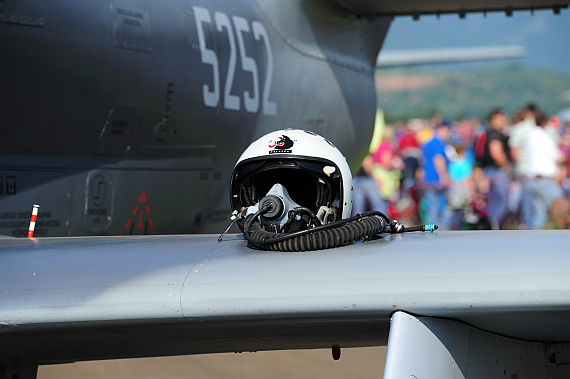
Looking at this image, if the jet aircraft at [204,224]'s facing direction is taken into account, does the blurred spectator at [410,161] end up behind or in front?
behind

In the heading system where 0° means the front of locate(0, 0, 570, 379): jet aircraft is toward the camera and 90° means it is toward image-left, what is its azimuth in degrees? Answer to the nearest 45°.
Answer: approximately 45°

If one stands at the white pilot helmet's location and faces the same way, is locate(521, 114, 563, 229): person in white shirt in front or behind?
behind

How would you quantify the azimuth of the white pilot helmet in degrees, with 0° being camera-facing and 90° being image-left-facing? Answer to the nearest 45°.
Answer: approximately 0°

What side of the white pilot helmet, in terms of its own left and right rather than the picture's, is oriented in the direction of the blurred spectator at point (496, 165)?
back

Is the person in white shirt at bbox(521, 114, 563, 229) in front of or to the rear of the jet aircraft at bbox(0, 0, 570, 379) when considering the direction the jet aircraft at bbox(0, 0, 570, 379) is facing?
to the rear

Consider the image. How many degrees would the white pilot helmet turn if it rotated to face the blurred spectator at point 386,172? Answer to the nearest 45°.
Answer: approximately 180°

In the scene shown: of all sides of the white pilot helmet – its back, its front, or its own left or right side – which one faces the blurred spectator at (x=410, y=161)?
back

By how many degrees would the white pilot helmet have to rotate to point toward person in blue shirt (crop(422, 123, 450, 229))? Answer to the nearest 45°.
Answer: approximately 180°
